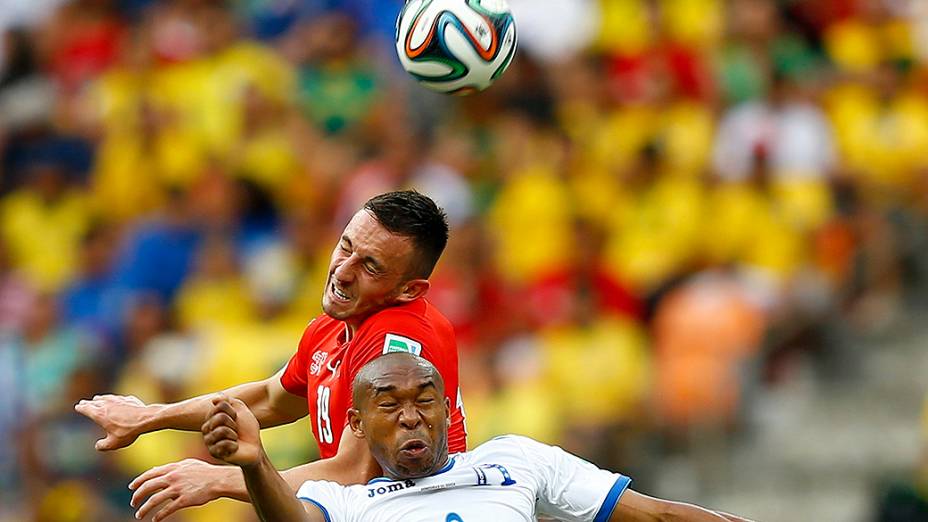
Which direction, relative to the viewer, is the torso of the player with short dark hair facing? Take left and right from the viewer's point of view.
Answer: facing the viewer and to the left of the viewer

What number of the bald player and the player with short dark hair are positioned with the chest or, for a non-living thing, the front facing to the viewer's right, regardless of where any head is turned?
0

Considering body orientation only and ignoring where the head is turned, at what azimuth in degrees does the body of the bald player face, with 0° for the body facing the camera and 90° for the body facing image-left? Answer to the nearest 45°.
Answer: approximately 0°
